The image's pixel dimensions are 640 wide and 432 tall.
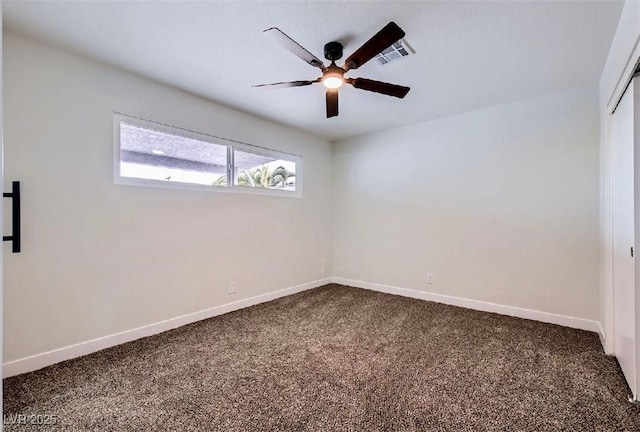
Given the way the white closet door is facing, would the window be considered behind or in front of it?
in front

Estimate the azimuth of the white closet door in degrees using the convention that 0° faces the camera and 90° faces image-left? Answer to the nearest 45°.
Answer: approximately 90°
